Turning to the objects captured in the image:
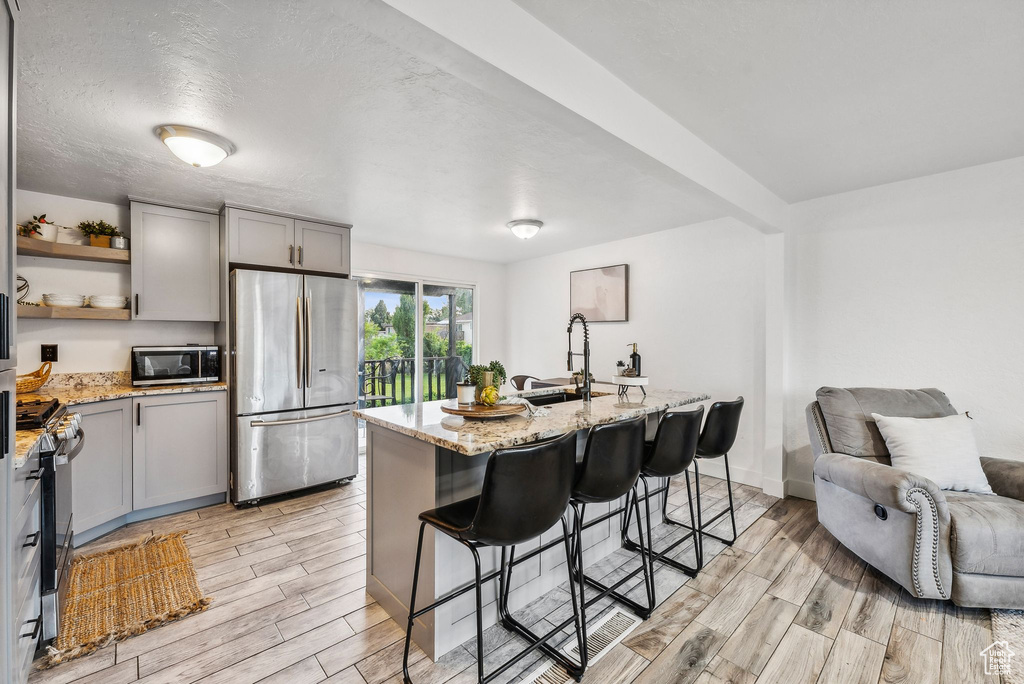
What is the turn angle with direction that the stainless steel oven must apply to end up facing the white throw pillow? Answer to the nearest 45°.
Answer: approximately 45° to its right

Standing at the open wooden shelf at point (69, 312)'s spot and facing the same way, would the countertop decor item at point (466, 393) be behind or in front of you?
in front

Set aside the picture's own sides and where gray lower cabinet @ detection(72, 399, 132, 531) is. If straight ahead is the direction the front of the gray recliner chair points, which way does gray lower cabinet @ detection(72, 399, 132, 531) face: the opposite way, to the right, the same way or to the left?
to the left

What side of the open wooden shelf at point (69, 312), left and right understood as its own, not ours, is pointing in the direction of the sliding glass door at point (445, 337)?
left

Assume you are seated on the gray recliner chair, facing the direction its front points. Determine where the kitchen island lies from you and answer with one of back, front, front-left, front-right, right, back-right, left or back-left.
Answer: right

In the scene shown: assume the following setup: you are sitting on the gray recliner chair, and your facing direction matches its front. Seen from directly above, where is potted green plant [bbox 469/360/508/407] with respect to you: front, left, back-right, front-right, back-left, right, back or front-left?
right

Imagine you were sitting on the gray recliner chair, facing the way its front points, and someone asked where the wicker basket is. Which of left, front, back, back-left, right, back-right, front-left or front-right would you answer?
right

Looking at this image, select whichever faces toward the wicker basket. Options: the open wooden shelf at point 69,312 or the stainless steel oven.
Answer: the open wooden shelf

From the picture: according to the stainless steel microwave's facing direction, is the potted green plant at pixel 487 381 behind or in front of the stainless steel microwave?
in front

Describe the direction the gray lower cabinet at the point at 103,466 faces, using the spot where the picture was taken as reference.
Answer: facing the viewer and to the right of the viewer

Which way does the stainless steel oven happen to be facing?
to the viewer's right

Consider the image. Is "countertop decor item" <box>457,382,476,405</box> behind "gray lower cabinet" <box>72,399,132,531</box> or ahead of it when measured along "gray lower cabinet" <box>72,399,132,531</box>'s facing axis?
ahead

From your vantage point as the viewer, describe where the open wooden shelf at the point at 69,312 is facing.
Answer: facing the viewer
